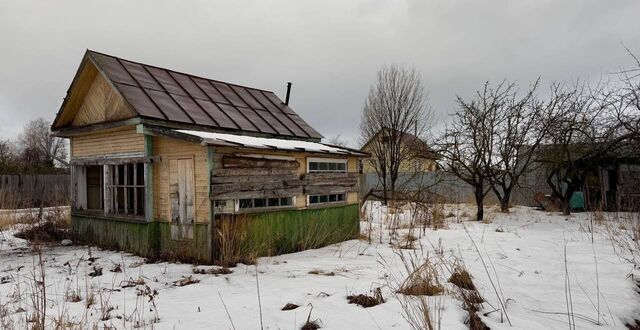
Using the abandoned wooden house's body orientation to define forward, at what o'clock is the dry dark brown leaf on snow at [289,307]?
The dry dark brown leaf on snow is roughly at 10 o'clock from the abandoned wooden house.

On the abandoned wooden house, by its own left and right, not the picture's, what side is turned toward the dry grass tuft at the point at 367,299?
left

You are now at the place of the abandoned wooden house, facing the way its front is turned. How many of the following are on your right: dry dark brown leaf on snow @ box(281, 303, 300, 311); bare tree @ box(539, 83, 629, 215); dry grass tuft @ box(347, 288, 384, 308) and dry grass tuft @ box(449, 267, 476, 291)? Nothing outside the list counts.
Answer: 0

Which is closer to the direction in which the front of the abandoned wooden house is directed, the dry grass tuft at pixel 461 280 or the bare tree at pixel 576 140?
the dry grass tuft

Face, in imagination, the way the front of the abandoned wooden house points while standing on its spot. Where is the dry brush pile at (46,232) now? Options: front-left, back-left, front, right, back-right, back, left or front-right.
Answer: right

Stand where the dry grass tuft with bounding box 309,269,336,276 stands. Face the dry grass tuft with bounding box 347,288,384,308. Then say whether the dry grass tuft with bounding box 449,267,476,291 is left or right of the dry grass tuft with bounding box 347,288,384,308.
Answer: left

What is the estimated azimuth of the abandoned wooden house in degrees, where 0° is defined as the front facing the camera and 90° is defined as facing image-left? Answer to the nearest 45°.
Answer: approximately 45°

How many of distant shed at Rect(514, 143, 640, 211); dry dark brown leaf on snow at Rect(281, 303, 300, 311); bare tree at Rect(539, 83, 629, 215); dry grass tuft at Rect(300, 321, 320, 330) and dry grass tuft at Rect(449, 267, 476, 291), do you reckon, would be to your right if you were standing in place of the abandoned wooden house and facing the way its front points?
0

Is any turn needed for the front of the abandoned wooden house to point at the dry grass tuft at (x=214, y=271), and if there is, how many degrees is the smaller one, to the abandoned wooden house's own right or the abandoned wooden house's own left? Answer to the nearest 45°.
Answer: approximately 45° to the abandoned wooden house's own left

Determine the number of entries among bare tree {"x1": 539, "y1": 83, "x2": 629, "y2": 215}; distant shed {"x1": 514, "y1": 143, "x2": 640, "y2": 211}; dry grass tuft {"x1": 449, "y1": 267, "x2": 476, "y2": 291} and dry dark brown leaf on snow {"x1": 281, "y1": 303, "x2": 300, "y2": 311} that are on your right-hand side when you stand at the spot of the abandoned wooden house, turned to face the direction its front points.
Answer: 0

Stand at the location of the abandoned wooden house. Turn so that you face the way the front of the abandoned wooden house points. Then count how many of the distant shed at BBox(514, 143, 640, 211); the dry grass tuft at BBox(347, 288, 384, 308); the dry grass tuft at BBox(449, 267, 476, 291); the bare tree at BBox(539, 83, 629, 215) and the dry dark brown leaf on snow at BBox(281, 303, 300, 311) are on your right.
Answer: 0

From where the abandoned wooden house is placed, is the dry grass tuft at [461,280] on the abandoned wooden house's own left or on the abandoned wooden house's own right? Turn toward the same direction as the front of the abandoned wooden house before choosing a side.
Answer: on the abandoned wooden house's own left

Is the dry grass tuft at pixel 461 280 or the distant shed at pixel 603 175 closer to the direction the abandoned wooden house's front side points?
the dry grass tuft

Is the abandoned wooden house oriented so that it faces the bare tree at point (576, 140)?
no

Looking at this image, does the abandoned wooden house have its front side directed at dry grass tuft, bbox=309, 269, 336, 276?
no
